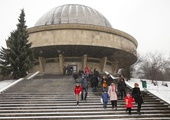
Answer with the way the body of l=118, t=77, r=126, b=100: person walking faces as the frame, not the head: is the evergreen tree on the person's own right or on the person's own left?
on the person's own right

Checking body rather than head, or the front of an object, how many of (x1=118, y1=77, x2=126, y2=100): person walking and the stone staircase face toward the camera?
2

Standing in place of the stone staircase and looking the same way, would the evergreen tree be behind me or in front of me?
behind

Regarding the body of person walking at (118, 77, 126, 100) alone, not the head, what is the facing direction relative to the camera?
toward the camera

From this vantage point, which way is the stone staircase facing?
toward the camera

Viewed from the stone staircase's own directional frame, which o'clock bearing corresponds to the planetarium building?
The planetarium building is roughly at 6 o'clock from the stone staircase.

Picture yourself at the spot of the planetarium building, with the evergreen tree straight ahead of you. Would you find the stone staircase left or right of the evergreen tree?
left
